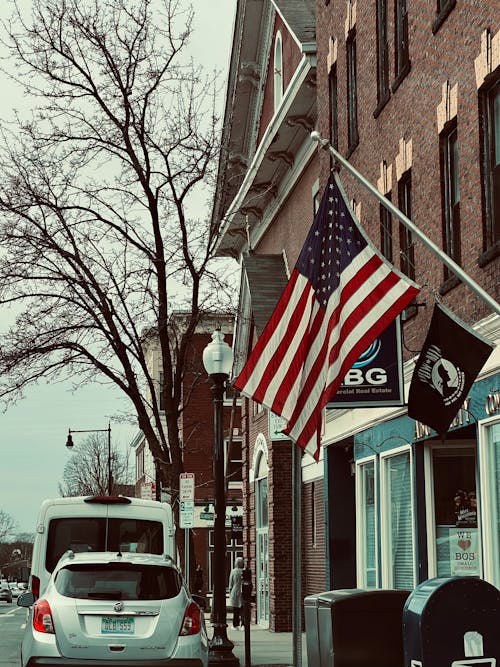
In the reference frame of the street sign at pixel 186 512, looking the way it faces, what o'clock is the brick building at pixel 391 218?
The brick building is roughly at 11 o'clock from the street sign.

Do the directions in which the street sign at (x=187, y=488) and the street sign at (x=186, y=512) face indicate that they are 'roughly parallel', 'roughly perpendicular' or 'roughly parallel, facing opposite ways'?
roughly parallel

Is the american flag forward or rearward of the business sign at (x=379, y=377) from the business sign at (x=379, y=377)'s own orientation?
forward

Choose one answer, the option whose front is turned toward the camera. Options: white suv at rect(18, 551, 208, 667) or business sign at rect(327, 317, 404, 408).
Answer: the business sign

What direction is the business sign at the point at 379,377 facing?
toward the camera

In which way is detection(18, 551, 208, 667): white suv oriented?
away from the camera

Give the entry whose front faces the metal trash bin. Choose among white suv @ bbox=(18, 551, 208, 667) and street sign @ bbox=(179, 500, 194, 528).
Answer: the street sign

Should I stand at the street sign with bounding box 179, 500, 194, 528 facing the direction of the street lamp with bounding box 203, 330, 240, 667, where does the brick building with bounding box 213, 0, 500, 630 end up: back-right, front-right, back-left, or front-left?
front-left

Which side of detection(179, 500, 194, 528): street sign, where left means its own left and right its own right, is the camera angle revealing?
front

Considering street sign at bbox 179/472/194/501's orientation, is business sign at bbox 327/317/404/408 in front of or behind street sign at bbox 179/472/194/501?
in front

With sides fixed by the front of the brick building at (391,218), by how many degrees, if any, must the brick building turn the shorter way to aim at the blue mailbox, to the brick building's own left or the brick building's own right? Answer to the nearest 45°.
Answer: approximately 45° to the brick building's own left

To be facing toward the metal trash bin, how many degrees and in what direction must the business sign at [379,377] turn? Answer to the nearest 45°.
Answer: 0° — it already faces it

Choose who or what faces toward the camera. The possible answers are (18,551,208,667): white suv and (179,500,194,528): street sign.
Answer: the street sign

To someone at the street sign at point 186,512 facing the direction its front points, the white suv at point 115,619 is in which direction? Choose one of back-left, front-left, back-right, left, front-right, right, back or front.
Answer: front

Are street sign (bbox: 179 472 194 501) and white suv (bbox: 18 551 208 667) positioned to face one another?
yes

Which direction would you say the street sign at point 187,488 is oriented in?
toward the camera
